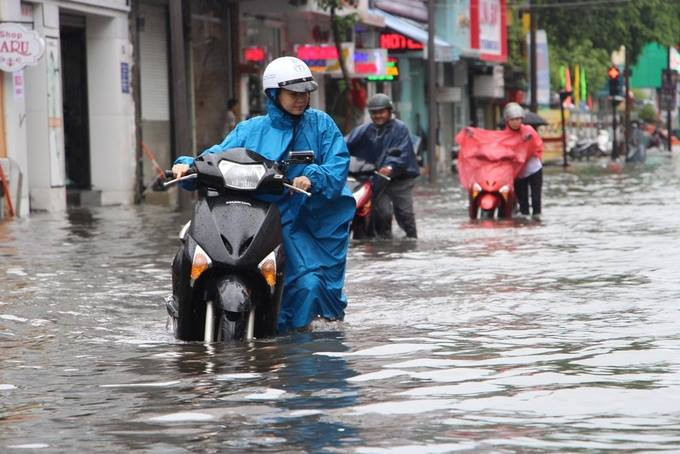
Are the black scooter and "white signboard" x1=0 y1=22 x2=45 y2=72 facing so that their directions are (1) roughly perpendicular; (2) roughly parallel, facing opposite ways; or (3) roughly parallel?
roughly parallel

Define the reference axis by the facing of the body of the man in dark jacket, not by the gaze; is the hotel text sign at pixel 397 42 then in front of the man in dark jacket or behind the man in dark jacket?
behind

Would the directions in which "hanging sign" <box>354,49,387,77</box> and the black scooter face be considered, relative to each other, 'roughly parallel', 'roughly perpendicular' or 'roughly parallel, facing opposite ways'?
roughly parallel

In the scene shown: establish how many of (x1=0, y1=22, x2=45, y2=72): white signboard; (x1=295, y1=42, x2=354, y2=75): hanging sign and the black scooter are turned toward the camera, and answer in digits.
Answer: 3

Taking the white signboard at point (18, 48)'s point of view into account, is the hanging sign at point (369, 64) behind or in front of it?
behind

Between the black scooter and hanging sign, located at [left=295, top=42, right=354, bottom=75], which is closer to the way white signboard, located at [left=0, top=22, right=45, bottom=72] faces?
the black scooter

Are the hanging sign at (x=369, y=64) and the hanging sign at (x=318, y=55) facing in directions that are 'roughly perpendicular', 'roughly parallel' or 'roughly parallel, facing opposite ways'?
roughly parallel

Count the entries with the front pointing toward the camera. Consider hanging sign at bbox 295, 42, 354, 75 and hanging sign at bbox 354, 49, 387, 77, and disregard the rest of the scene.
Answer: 2

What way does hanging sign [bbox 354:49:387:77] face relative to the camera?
toward the camera

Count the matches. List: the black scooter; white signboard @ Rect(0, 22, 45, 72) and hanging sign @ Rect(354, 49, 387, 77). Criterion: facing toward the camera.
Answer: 3

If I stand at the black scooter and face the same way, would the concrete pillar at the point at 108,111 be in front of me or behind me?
behind

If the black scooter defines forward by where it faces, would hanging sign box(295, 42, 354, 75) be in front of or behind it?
behind

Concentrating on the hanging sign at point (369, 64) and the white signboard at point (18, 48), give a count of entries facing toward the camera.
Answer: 2

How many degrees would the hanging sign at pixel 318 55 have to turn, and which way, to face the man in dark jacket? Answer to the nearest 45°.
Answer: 0° — it already faces them

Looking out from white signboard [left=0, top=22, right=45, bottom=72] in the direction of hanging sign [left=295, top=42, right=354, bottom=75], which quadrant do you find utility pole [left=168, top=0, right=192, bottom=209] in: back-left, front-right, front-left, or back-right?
front-right

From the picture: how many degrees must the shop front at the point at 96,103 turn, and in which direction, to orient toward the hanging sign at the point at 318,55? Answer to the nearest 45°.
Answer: approximately 90° to its left

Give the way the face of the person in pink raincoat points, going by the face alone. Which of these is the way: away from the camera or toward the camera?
toward the camera

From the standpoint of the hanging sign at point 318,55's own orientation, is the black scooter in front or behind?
in front

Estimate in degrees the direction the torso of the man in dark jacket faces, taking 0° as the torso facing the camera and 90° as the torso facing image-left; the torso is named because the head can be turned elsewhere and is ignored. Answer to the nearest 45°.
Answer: approximately 45°

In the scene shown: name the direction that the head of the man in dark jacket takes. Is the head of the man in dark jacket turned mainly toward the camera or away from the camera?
toward the camera
